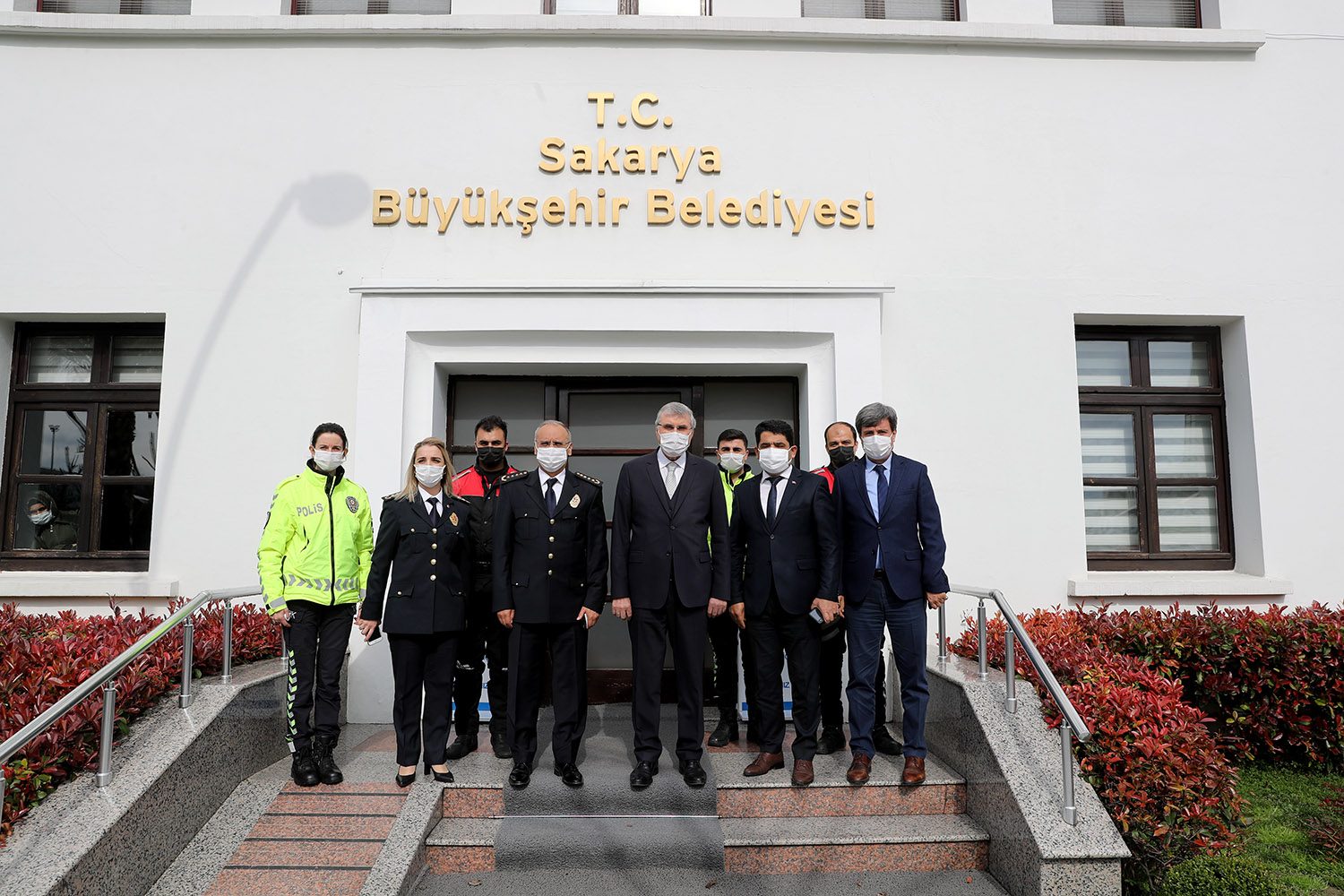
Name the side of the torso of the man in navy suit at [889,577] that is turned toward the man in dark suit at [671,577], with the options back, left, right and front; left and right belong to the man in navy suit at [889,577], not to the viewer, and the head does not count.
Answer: right

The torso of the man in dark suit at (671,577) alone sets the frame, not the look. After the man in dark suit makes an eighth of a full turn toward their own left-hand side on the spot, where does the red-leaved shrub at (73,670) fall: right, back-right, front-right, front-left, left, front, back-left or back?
back-right

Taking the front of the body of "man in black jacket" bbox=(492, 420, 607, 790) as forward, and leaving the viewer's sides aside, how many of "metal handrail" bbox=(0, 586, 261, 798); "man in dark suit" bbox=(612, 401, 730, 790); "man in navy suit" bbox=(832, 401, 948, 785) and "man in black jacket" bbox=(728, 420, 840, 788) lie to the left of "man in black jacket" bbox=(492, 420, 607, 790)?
3

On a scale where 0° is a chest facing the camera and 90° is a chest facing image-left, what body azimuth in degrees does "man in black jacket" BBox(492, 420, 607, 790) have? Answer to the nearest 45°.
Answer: approximately 0°

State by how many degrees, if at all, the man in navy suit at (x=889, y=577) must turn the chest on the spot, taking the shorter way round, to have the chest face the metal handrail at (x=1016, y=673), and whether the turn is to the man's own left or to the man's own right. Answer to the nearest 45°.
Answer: approximately 90° to the man's own left

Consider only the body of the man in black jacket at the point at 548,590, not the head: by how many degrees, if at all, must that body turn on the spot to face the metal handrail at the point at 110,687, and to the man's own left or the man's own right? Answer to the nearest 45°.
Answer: approximately 90° to the man's own right

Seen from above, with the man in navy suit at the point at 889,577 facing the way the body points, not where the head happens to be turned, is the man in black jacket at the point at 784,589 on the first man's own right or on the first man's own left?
on the first man's own right

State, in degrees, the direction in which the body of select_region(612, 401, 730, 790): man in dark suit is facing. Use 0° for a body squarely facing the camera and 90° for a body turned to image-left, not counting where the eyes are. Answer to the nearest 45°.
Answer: approximately 0°

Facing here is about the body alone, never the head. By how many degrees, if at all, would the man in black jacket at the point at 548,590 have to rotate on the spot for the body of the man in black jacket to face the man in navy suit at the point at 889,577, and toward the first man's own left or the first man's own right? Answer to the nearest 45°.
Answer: approximately 90° to the first man's own left

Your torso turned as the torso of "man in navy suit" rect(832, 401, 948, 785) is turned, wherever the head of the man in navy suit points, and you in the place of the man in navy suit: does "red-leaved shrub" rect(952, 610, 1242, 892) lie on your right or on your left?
on your left
